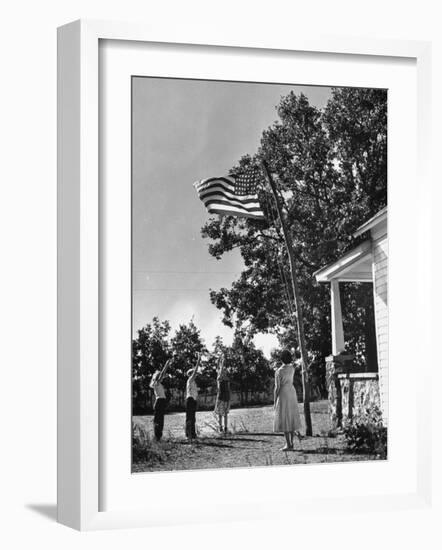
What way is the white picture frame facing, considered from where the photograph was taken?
facing the viewer and to the right of the viewer
